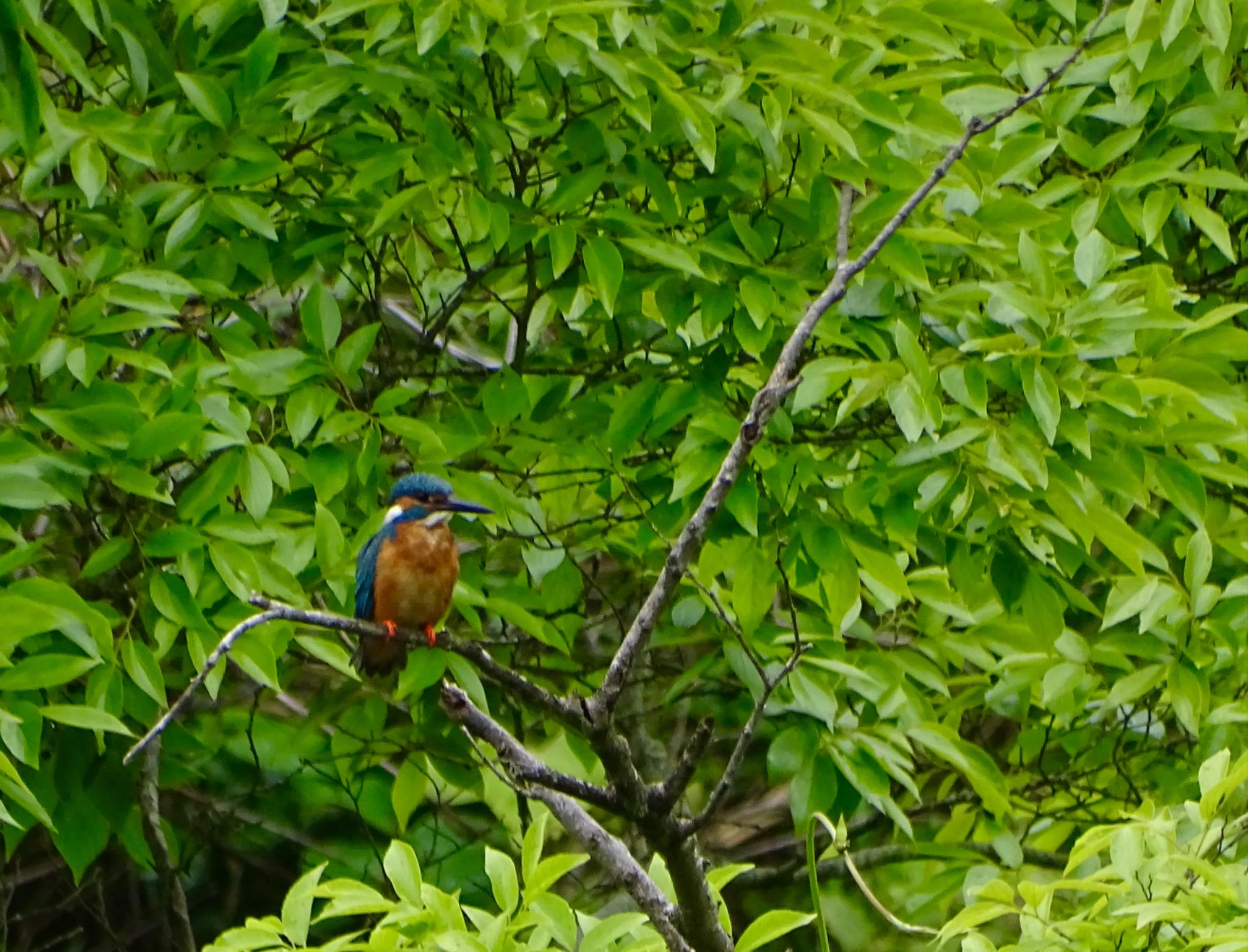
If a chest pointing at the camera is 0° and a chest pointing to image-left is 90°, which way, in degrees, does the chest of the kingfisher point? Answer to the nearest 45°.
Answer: approximately 315°
